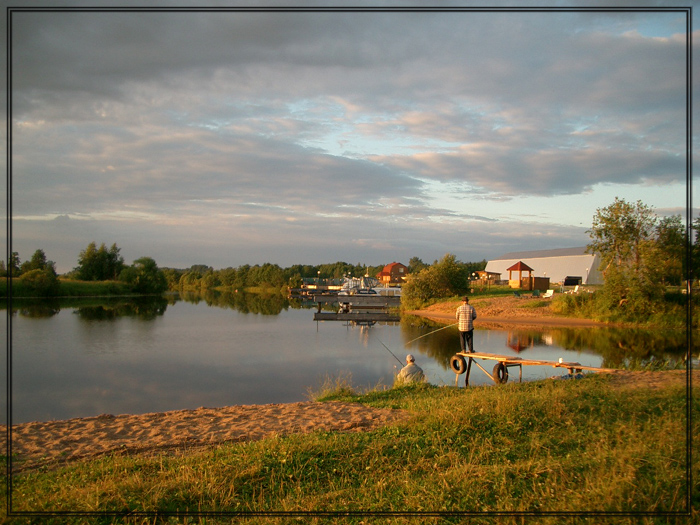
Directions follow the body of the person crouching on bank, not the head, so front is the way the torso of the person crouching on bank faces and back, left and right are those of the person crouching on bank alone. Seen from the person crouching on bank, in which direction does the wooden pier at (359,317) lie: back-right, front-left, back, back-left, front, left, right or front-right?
front-right

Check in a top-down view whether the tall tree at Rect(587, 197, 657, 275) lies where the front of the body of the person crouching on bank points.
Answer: no

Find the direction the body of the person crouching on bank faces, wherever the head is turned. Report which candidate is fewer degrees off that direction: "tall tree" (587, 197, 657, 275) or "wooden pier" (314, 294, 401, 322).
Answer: the wooden pier

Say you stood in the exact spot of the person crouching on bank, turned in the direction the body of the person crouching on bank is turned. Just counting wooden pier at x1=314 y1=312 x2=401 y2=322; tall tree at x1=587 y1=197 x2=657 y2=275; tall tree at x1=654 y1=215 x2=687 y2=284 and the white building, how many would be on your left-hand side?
0

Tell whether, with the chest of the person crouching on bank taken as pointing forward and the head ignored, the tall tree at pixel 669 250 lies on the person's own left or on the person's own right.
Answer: on the person's own right

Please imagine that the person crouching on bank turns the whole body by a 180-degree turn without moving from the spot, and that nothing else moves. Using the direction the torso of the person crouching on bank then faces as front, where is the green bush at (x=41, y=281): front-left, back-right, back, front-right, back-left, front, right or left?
back-right

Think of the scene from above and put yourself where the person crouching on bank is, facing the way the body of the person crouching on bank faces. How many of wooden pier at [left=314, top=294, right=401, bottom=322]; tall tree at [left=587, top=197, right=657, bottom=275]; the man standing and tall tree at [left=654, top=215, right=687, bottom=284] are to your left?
0

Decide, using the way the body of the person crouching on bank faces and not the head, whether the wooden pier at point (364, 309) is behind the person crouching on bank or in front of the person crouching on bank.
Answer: in front

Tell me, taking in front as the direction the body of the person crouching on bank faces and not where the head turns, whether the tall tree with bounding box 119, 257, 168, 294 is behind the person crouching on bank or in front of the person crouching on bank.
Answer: in front

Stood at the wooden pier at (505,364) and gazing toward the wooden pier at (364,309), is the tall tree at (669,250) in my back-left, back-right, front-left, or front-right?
front-right

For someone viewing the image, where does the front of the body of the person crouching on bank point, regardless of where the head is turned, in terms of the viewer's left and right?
facing away from the viewer and to the left of the viewer

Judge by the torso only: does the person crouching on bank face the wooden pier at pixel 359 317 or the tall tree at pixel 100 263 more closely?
the wooden pier
